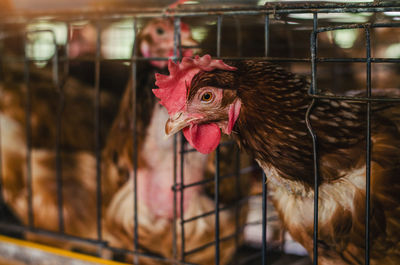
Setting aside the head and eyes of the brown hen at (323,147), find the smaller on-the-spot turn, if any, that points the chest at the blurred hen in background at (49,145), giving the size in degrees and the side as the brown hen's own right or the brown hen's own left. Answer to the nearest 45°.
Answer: approximately 45° to the brown hen's own right

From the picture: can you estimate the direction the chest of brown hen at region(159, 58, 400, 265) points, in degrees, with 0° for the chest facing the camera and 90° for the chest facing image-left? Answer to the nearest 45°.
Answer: approximately 90°
